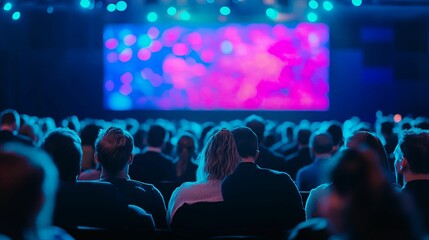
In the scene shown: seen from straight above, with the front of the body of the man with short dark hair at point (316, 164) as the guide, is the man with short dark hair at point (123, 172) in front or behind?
behind

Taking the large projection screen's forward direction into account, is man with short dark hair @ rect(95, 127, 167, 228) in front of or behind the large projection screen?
in front

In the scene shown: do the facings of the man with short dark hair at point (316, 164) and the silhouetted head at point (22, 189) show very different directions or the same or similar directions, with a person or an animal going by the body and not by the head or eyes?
same or similar directions

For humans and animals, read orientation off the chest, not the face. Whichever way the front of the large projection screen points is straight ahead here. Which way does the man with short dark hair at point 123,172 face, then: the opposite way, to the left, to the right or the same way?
the opposite way

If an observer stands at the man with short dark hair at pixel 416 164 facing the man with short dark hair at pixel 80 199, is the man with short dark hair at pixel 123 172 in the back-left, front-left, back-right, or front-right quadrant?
front-right

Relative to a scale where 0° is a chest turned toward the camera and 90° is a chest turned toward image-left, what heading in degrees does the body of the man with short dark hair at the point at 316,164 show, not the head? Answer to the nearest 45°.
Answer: approximately 180°

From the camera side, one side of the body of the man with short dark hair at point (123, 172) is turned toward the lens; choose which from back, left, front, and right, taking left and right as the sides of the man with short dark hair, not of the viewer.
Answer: back

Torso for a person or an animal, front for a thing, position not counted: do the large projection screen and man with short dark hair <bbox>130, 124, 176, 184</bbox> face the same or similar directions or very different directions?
very different directions

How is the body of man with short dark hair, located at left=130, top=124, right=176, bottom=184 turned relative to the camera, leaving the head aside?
away from the camera

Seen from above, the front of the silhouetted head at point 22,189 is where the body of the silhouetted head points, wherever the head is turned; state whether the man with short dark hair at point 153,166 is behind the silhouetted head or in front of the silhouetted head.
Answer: in front

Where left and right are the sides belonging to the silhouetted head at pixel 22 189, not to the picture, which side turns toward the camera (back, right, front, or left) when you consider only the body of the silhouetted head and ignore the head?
back

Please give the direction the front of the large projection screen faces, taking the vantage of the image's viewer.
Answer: facing the viewer

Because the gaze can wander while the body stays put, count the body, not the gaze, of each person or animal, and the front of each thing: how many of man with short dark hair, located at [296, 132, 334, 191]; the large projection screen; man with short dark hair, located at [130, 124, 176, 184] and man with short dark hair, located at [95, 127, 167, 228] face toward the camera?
1

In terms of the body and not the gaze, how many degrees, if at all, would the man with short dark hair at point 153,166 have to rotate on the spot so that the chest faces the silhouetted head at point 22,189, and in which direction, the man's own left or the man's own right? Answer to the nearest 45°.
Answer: approximately 180°

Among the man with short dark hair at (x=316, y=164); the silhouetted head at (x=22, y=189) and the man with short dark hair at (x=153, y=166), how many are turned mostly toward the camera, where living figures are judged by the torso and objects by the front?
0

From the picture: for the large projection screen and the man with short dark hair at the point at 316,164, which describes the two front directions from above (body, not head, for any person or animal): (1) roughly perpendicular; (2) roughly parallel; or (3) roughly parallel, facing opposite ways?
roughly parallel, facing opposite ways

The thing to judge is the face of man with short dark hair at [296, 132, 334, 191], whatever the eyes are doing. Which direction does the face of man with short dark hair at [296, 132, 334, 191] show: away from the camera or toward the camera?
away from the camera

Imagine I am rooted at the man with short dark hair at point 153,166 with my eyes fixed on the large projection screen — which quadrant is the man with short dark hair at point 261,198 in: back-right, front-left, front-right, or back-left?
back-right
